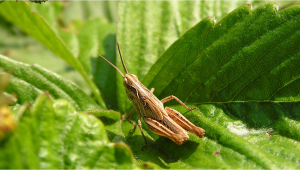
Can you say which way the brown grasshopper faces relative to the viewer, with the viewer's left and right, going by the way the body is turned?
facing away from the viewer and to the left of the viewer

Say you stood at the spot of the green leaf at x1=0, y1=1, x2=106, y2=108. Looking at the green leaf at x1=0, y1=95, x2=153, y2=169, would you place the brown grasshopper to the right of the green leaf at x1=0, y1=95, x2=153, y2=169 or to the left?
left

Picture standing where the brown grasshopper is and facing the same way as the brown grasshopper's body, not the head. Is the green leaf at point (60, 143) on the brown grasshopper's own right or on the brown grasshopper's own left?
on the brown grasshopper's own left
